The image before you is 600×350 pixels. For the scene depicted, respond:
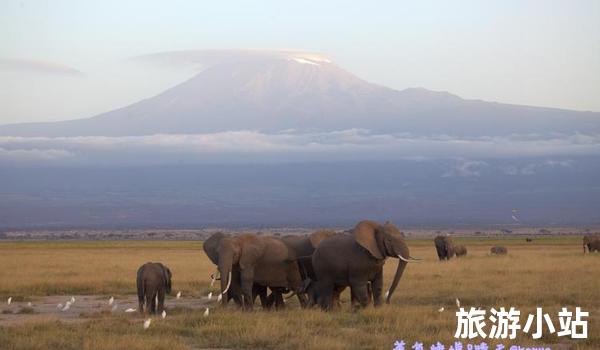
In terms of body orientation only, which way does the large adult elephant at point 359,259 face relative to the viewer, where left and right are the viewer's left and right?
facing to the right of the viewer

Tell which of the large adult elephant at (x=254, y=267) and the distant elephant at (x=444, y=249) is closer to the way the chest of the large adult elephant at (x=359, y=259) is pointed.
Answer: the distant elephant

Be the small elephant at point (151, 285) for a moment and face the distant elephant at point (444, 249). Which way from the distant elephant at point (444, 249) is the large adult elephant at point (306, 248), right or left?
right

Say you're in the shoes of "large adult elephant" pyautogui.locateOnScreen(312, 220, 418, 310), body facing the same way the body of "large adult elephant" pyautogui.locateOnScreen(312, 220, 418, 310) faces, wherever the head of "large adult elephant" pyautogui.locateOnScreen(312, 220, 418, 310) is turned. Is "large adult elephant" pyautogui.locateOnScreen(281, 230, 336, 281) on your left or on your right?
on your left

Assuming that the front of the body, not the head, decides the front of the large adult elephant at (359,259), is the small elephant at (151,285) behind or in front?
behind

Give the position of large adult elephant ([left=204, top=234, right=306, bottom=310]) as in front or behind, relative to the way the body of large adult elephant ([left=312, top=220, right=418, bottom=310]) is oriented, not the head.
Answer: behind

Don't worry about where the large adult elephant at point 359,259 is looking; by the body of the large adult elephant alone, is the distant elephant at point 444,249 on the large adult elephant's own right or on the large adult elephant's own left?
on the large adult elephant's own left

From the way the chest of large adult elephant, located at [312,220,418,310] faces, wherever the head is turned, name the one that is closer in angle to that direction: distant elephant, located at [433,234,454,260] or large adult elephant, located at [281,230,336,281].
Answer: the distant elephant
